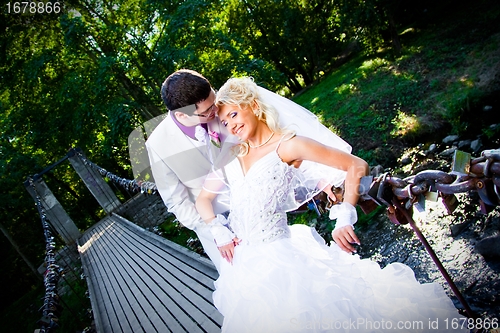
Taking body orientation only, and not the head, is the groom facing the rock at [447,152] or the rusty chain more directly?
the rusty chain

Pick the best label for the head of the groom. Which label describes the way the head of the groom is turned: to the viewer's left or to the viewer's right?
to the viewer's right

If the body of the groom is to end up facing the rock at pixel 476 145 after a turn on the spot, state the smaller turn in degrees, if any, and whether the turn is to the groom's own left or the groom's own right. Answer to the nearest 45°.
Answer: approximately 90° to the groom's own left

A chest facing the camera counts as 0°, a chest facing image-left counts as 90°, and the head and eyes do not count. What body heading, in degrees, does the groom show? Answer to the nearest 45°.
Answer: approximately 315°

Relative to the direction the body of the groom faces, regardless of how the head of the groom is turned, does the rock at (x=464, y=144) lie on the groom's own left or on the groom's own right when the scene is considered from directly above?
on the groom's own left

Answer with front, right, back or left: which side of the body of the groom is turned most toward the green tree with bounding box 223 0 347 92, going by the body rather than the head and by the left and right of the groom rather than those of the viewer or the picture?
left

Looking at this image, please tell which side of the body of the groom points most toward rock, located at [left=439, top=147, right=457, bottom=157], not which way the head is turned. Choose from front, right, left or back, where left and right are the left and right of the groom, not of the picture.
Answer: left

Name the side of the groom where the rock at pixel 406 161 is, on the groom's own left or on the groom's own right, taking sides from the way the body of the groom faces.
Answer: on the groom's own left
